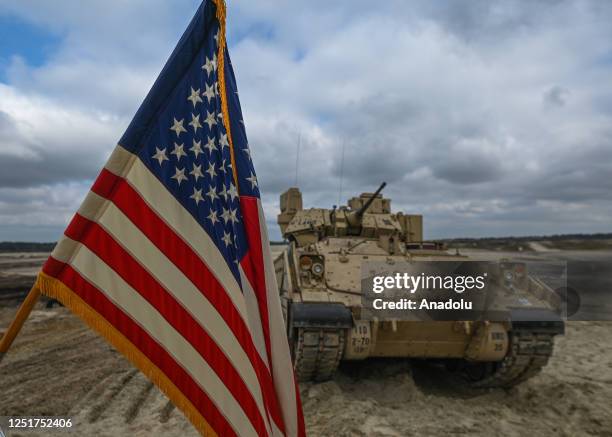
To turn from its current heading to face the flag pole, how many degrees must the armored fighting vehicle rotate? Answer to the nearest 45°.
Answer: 0° — it already faces it

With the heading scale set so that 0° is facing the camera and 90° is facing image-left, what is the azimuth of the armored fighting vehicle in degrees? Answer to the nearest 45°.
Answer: approximately 0°
